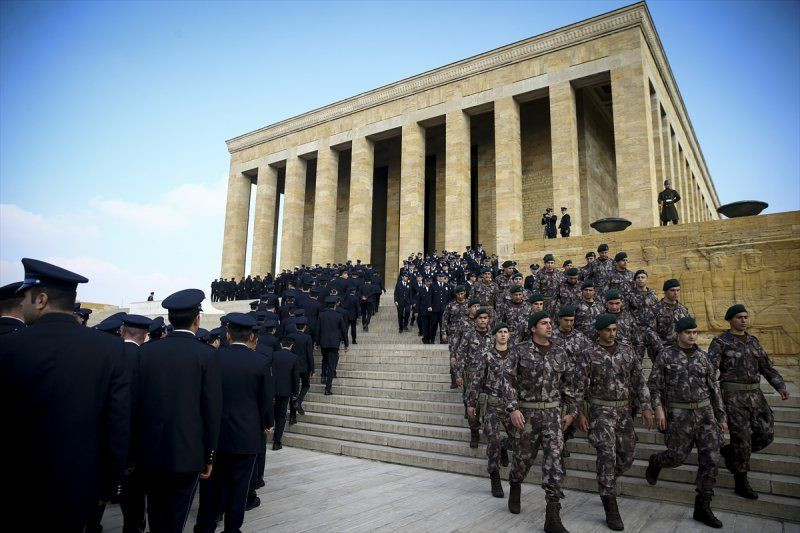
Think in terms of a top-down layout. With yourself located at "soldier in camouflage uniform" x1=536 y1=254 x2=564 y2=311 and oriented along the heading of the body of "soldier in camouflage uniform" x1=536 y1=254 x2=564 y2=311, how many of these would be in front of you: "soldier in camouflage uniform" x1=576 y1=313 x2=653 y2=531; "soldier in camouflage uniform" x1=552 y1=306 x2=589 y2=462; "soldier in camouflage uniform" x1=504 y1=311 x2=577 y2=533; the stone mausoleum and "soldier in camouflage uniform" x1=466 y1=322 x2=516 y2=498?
4

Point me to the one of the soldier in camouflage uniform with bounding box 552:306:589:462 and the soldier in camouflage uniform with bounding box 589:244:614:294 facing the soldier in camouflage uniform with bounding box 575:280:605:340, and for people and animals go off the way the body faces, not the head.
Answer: the soldier in camouflage uniform with bounding box 589:244:614:294

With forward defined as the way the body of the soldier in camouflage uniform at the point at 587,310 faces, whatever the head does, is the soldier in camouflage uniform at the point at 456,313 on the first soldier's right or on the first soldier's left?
on the first soldier's right

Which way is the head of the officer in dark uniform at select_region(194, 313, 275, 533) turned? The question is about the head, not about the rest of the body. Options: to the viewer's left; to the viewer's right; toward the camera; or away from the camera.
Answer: away from the camera

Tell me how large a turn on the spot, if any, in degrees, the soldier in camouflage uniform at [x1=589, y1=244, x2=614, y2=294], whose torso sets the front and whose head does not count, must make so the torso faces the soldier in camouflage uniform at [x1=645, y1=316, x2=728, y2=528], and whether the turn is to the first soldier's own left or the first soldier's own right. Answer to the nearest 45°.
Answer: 0° — they already face them

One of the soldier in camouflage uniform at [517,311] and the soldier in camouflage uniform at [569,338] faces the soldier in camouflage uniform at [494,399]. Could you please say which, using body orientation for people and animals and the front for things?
the soldier in camouflage uniform at [517,311]

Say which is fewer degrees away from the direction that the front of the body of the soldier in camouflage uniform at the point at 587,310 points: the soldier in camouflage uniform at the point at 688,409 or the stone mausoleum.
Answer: the soldier in camouflage uniform

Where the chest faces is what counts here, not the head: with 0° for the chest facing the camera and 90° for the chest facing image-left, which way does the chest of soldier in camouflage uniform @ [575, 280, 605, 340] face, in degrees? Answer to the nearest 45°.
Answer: approximately 0°
